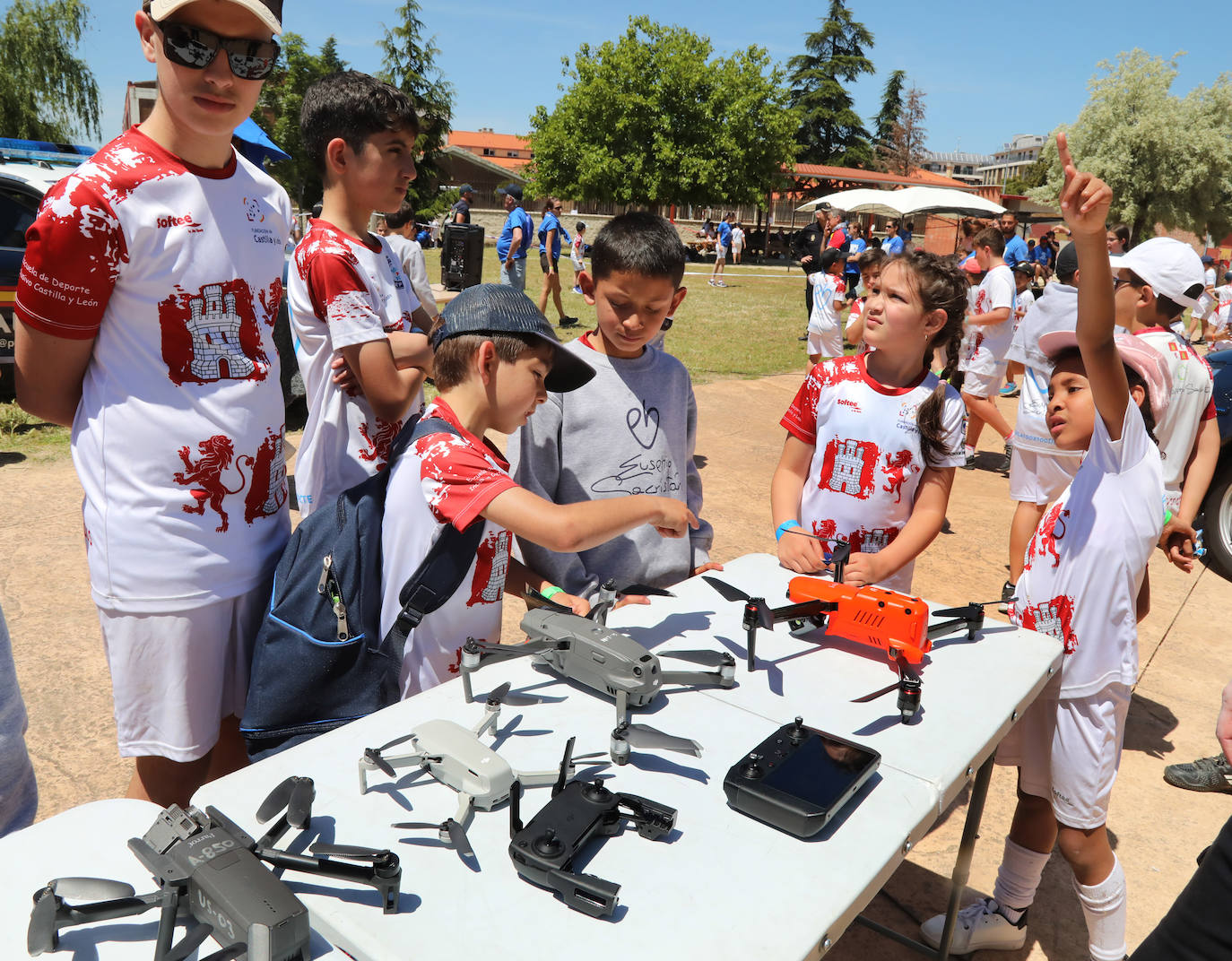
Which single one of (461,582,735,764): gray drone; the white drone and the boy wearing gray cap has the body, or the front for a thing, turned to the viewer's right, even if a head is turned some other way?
the boy wearing gray cap

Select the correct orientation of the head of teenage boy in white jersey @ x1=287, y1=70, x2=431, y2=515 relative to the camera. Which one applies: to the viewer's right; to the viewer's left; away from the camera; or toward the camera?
to the viewer's right

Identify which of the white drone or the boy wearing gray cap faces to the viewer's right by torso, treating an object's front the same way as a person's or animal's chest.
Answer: the boy wearing gray cap

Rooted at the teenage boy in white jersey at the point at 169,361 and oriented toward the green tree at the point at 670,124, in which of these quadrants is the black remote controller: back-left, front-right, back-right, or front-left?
back-right

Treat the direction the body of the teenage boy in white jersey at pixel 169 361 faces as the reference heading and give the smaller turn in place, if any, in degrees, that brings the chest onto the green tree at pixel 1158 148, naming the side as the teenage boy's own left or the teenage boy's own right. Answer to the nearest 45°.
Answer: approximately 90° to the teenage boy's own left

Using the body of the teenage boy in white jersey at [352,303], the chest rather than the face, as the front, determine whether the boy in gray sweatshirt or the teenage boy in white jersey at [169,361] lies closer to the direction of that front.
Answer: the boy in gray sweatshirt

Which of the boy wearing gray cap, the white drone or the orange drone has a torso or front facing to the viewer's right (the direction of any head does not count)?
the boy wearing gray cap

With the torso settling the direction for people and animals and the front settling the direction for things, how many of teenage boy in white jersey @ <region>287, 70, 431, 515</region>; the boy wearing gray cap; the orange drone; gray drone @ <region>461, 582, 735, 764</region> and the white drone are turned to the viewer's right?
2

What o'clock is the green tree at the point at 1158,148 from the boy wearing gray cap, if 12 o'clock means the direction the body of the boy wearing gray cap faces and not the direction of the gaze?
The green tree is roughly at 10 o'clock from the boy wearing gray cap.

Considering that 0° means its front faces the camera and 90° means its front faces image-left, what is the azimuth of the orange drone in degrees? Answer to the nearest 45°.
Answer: approximately 135°
